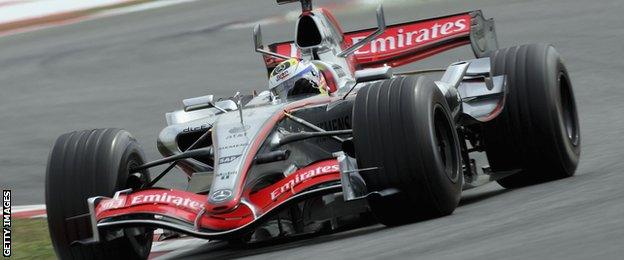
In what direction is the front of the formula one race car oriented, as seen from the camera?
facing the viewer and to the left of the viewer
